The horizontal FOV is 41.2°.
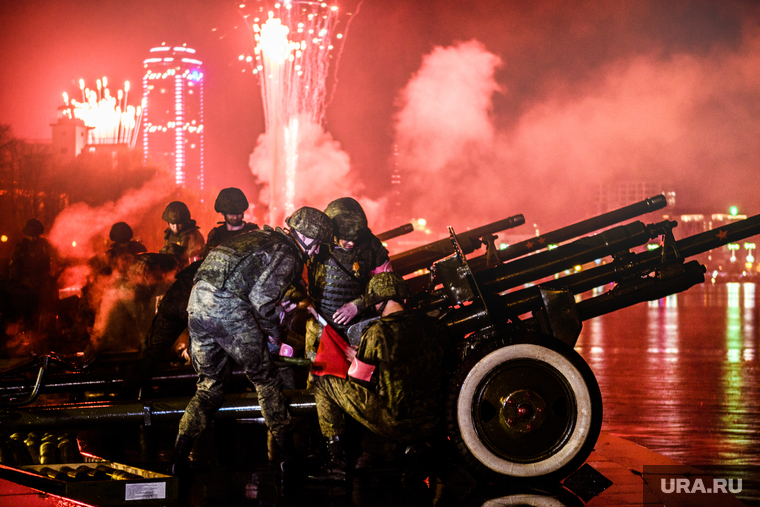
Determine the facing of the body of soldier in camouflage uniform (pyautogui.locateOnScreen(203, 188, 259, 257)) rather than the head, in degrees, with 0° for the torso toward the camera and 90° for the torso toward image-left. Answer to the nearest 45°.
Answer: approximately 0°

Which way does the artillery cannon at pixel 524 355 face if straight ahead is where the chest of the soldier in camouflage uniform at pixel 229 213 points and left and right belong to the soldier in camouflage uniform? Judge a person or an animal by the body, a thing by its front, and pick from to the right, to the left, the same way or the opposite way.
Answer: to the left

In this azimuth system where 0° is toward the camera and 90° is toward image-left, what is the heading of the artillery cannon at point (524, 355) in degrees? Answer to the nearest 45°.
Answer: approximately 270°

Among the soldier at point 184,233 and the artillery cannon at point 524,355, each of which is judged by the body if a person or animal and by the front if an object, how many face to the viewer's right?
1

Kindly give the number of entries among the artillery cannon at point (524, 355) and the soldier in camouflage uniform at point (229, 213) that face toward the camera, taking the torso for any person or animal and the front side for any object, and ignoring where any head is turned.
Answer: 1

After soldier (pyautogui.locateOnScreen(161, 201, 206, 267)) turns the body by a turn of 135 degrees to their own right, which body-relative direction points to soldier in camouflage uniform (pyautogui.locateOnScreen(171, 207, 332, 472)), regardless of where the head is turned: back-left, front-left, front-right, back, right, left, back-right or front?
back

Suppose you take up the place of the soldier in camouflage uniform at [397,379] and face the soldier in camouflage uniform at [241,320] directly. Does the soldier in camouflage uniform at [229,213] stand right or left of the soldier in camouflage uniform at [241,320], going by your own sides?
right

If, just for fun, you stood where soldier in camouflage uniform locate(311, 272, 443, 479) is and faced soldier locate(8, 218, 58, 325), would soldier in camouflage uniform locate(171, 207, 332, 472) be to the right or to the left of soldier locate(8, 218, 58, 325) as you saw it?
left

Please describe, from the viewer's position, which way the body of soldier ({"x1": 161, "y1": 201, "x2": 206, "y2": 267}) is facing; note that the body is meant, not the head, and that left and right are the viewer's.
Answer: facing the viewer and to the left of the viewer

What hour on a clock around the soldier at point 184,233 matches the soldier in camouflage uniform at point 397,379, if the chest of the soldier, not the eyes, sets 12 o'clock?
The soldier in camouflage uniform is roughly at 10 o'clock from the soldier.

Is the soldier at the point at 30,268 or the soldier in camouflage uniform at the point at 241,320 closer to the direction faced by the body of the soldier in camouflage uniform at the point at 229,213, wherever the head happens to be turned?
the soldier in camouflage uniform

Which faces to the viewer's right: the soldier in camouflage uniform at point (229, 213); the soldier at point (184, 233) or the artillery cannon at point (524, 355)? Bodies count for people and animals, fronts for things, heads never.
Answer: the artillery cannon
